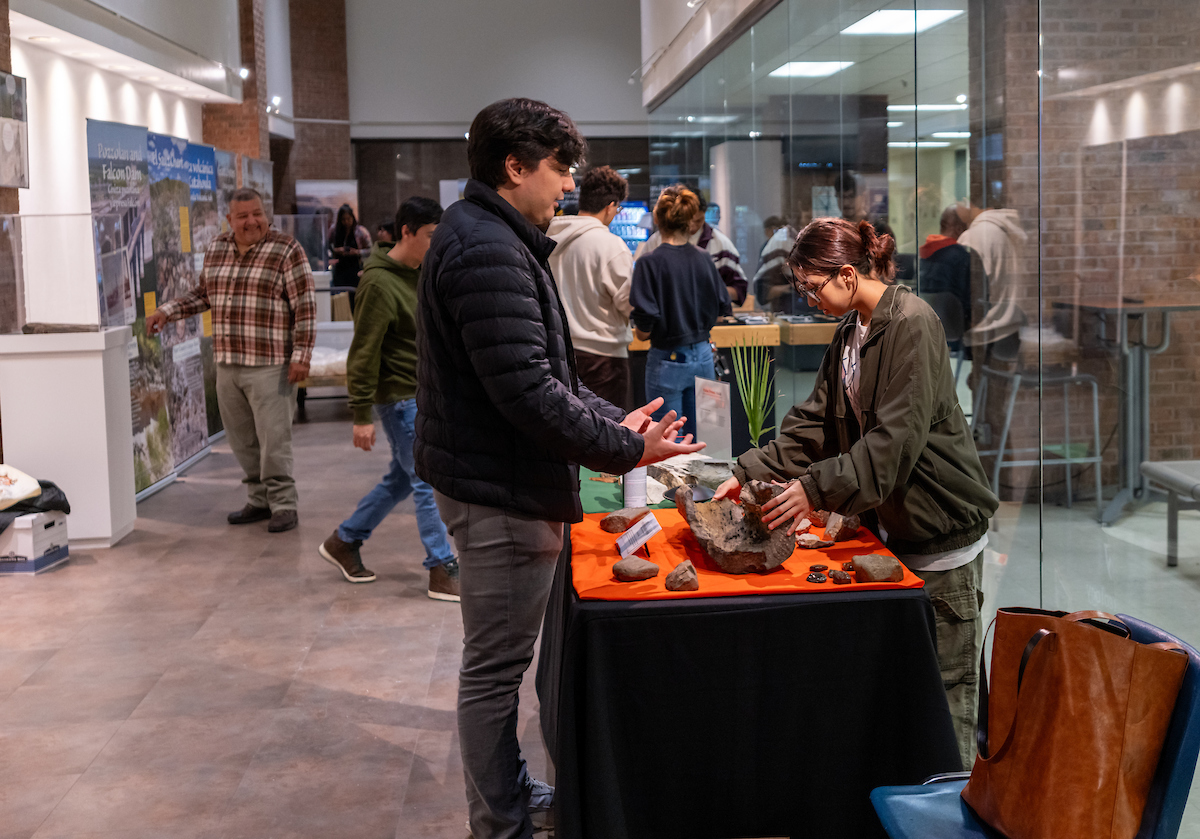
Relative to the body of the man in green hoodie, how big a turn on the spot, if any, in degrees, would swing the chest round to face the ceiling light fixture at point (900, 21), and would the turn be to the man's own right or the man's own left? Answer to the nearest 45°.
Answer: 0° — they already face it

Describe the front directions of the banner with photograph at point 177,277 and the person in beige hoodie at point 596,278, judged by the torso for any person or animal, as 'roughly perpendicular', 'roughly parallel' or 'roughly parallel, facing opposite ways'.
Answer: roughly perpendicular

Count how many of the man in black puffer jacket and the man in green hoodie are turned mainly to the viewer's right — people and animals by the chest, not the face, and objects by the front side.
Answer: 2

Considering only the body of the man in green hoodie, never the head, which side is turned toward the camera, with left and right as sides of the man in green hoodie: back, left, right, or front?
right

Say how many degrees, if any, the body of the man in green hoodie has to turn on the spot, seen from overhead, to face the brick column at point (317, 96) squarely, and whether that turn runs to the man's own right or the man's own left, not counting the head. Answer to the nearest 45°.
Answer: approximately 90° to the man's own left

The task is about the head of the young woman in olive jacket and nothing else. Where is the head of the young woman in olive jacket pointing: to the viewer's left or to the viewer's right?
to the viewer's left

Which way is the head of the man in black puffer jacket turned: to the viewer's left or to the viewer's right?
to the viewer's right

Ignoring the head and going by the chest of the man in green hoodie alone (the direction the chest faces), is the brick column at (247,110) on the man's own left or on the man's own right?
on the man's own left

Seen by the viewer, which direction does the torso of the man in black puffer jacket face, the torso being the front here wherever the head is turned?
to the viewer's right
